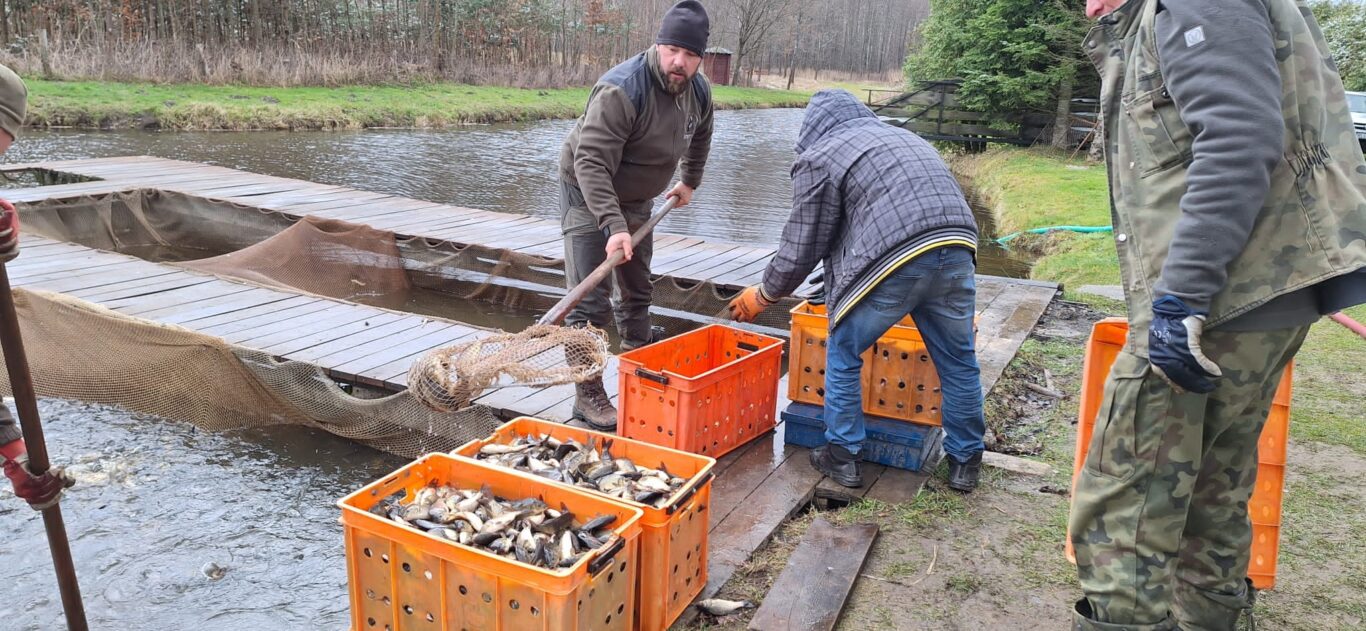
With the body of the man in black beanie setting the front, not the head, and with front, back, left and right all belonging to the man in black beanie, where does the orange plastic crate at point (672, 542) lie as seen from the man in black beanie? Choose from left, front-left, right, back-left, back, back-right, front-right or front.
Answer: front-right

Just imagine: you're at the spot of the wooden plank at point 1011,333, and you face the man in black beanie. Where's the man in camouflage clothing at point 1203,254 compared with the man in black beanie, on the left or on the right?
left

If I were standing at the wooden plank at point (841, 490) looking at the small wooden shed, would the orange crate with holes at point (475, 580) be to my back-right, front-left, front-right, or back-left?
back-left

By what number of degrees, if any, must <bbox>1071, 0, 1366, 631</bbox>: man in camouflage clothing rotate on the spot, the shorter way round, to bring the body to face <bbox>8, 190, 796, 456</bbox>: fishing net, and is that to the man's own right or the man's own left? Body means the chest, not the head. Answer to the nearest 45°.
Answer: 0° — they already face it

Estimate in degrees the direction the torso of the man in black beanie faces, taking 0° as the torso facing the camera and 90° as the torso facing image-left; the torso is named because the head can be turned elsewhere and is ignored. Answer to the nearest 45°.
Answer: approximately 315°

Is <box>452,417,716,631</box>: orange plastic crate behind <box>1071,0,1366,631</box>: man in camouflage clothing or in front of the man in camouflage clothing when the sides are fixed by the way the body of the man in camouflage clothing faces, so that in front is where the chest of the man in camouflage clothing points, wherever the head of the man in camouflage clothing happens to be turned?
in front

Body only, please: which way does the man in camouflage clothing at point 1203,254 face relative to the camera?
to the viewer's left

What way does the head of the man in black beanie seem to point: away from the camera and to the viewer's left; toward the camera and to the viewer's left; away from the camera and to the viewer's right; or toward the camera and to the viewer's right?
toward the camera and to the viewer's left

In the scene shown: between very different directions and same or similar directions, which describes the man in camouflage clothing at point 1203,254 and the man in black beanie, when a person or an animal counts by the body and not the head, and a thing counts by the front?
very different directions

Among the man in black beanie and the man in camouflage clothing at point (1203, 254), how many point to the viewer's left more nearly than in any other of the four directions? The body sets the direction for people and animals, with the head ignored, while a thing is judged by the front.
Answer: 1
